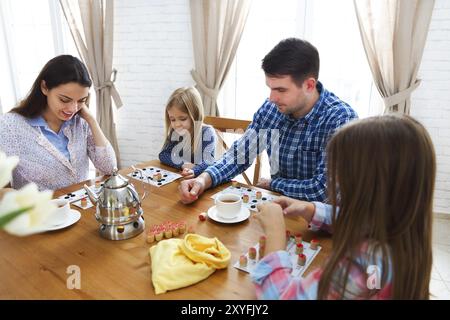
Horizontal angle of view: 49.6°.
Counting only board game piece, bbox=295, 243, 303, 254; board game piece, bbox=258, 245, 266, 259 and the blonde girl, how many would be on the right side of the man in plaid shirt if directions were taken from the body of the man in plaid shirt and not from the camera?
1

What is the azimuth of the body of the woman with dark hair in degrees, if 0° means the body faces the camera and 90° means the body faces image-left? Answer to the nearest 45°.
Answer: approximately 315°

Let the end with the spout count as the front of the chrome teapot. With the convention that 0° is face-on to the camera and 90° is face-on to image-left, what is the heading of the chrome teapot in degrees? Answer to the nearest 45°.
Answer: approximately 90°

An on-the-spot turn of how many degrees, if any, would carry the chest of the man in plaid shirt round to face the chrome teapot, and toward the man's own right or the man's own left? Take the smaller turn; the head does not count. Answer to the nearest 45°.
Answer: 0° — they already face it

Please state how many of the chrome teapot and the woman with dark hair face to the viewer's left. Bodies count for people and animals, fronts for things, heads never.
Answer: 1

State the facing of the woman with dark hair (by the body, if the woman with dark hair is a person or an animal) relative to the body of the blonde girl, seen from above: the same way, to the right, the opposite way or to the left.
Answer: to the left

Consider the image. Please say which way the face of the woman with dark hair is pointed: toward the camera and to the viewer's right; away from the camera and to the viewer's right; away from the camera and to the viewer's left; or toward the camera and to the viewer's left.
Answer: toward the camera and to the viewer's right

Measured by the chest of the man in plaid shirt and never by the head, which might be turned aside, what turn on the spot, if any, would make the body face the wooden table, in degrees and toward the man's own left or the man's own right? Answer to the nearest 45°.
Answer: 0° — they already face it
